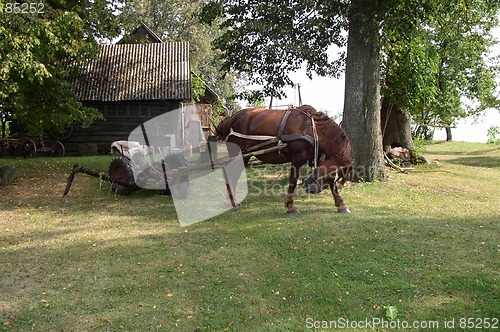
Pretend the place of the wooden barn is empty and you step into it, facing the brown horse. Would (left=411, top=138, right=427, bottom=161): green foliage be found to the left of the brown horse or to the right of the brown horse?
left

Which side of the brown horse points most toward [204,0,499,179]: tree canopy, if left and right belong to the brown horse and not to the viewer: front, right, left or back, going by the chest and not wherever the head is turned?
left

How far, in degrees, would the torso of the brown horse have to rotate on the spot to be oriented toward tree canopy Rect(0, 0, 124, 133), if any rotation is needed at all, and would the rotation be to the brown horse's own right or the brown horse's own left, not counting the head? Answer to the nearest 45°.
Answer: approximately 135° to the brown horse's own left

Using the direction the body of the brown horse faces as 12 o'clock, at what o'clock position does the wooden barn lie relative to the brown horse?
The wooden barn is roughly at 8 o'clock from the brown horse.

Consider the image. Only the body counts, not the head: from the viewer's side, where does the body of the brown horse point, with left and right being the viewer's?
facing to the right of the viewer

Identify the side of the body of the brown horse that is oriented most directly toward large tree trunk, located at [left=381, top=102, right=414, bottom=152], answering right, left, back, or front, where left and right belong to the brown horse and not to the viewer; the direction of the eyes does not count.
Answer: left

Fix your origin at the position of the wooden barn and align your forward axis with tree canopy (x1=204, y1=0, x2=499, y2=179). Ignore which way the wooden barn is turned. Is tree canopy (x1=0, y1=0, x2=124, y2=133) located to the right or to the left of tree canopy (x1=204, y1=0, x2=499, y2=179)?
right

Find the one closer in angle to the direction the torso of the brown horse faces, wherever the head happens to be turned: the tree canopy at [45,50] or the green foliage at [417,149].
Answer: the green foliage

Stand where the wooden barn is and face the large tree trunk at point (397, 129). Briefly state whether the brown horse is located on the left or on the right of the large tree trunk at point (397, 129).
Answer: right

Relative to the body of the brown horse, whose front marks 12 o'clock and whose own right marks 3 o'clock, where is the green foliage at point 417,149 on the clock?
The green foliage is roughly at 10 o'clock from the brown horse.
